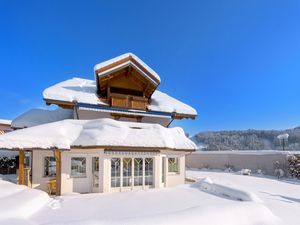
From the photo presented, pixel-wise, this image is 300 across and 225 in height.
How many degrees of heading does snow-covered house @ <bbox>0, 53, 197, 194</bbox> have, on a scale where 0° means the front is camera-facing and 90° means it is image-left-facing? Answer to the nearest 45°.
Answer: approximately 0°

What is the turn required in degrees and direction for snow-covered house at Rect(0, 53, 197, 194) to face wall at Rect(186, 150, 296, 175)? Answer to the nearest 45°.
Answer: approximately 135° to its left

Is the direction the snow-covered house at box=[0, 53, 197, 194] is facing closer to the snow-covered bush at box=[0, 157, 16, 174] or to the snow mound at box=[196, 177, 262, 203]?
the snow mound

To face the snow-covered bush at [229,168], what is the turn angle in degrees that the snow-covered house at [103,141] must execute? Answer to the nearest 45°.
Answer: approximately 135° to its left

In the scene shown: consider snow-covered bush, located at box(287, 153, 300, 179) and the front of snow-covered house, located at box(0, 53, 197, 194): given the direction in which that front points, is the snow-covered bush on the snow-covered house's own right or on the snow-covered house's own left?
on the snow-covered house's own left

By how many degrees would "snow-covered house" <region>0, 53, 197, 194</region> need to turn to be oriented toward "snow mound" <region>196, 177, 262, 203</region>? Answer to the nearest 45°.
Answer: approximately 45° to its left

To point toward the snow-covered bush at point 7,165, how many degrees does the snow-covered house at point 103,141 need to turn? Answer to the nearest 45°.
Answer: approximately 135° to its right
